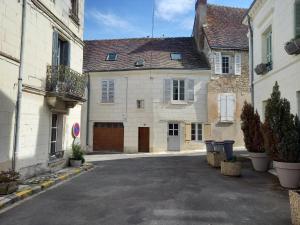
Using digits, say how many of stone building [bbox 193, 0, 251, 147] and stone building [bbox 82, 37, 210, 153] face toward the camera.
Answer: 2

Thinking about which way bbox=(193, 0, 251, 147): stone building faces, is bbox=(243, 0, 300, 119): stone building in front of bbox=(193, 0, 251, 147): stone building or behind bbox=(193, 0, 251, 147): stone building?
in front

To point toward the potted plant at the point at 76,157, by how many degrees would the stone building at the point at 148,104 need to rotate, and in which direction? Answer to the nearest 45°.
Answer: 0° — it already faces it

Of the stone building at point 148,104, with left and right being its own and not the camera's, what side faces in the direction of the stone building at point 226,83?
left

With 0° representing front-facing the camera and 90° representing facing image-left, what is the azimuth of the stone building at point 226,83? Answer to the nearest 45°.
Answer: approximately 0°

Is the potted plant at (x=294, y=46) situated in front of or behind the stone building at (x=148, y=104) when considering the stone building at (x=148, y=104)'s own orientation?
in front

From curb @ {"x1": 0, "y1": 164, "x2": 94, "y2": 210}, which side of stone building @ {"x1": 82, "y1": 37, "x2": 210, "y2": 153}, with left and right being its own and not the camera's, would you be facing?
front

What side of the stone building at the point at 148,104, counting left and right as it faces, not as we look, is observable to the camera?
front

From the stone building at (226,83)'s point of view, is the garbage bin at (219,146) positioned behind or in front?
in front

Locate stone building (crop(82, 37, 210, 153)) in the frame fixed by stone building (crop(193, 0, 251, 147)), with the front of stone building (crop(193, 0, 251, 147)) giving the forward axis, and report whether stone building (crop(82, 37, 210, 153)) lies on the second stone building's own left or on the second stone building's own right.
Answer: on the second stone building's own right

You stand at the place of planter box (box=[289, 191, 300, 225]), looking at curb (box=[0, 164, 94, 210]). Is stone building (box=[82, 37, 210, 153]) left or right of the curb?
right
